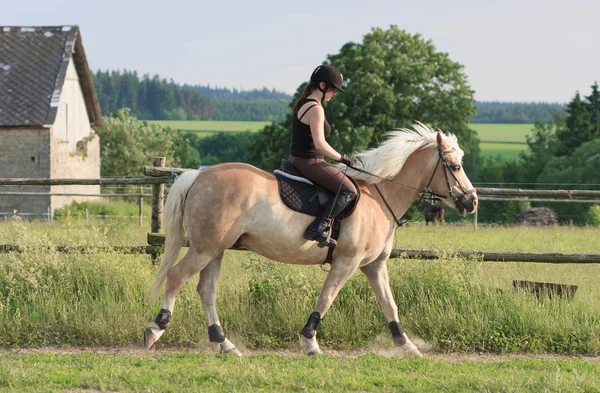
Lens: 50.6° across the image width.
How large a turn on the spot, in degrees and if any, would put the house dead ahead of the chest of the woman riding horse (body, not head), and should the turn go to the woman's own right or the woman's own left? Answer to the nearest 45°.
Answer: approximately 135° to the woman's own left

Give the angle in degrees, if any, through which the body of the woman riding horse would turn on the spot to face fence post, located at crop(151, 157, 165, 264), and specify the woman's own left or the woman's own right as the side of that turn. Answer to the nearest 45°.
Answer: approximately 135° to the woman's own left

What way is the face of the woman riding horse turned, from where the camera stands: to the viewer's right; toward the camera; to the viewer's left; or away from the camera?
to the viewer's right

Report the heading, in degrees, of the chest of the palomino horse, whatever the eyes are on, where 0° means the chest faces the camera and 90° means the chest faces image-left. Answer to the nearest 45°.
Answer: approximately 270°

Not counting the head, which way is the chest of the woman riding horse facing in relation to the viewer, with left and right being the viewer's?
facing to the right of the viewer

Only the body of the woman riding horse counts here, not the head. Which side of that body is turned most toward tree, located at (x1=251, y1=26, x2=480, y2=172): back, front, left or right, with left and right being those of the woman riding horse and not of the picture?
left

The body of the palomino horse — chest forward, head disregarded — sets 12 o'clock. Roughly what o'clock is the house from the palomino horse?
The house is roughly at 8 o'clock from the palomino horse.

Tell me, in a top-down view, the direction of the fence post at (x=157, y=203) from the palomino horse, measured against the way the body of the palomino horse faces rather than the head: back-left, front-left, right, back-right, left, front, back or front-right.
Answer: back-left
